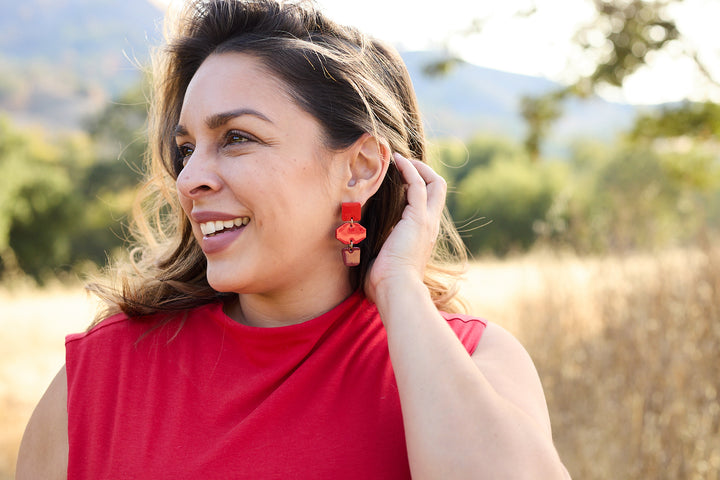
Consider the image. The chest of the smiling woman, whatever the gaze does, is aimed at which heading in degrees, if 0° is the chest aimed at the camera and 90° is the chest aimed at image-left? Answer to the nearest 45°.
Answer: approximately 0°

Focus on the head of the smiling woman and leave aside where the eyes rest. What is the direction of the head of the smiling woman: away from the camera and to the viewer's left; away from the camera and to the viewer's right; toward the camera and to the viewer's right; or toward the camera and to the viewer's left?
toward the camera and to the viewer's left
